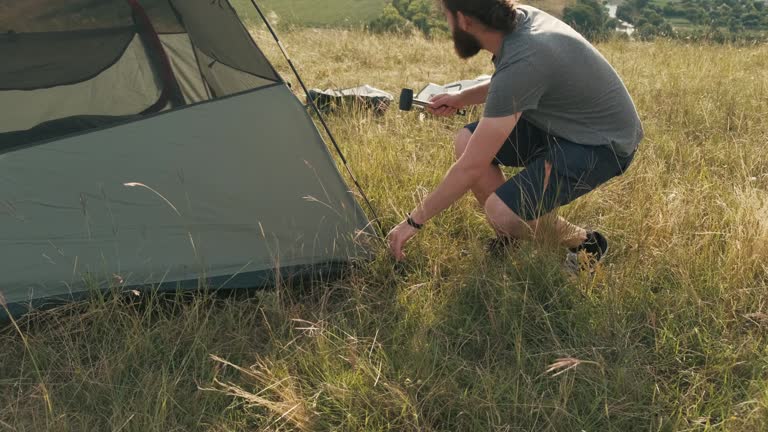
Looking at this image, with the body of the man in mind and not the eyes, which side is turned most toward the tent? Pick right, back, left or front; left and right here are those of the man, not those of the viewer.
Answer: front

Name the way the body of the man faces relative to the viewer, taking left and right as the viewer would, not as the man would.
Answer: facing to the left of the viewer
